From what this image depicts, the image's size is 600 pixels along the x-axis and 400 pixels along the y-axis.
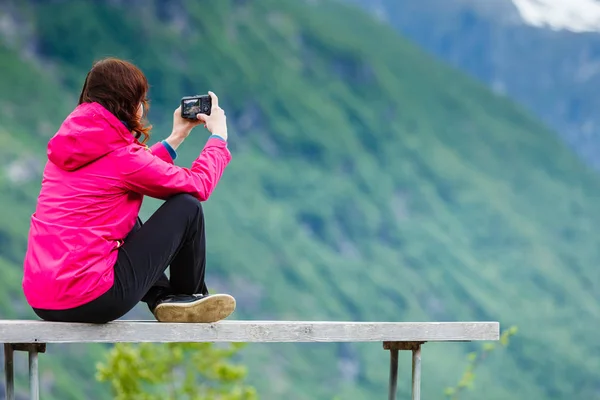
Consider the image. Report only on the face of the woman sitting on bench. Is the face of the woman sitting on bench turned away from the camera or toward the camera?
away from the camera

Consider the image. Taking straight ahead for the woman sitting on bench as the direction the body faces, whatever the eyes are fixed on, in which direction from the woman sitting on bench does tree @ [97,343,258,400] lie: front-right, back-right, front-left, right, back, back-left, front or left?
front-left

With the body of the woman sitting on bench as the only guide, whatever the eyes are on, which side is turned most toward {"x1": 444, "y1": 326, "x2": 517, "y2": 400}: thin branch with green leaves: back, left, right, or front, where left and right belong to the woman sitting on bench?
front

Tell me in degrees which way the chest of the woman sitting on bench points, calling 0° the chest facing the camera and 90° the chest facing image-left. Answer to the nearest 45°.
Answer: approximately 225°
